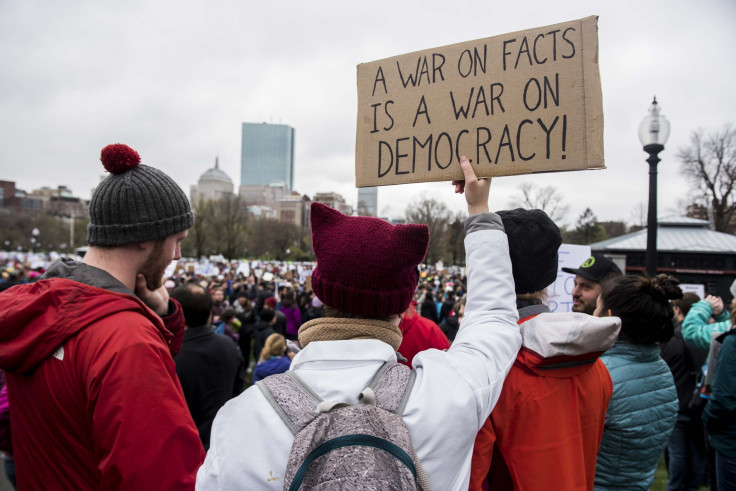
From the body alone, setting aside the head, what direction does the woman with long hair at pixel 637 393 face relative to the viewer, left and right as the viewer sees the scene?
facing away from the viewer and to the left of the viewer

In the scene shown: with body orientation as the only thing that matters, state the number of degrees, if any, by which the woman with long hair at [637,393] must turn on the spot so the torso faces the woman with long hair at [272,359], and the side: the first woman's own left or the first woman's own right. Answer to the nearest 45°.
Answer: approximately 45° to the first woman's own left

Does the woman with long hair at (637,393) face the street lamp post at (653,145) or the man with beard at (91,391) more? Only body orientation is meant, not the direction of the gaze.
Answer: the street lamp post

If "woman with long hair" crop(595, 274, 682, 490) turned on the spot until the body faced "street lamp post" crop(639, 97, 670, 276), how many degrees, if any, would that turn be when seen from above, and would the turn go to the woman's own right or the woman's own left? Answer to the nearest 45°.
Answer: approximately 45° to the woman's own right

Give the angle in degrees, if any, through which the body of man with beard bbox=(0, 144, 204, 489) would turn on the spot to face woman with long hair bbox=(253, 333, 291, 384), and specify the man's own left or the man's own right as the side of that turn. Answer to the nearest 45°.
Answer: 0° — they already face them

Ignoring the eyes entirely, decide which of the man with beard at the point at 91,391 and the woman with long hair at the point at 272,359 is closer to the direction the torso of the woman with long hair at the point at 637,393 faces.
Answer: the woman with long hair

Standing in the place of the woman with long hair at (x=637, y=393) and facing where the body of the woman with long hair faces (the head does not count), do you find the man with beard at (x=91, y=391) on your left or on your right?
on your left

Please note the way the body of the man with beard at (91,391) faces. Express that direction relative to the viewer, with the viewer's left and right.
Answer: facing away from the viewer and to the right of the viewer
